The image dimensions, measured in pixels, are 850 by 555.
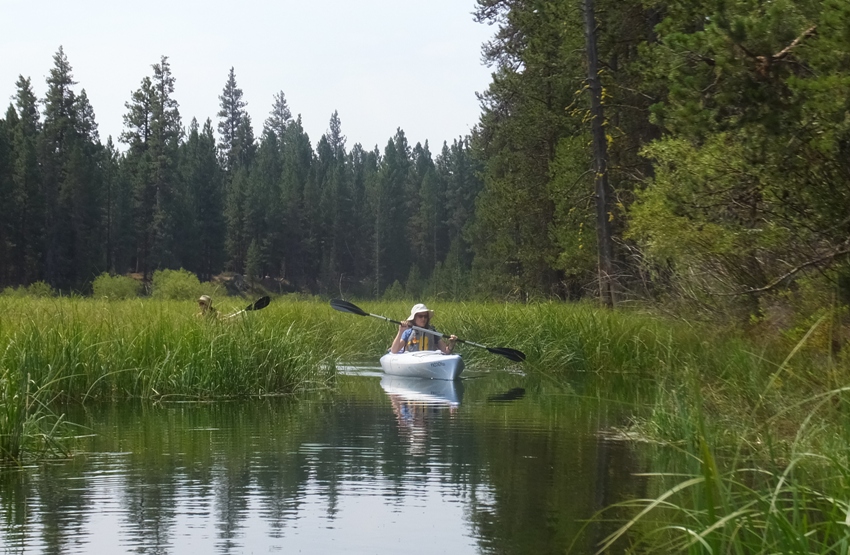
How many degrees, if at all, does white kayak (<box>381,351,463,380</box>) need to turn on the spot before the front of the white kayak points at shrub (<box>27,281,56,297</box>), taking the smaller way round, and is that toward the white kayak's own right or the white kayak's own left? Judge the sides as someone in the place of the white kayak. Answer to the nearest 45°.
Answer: approximately 180°

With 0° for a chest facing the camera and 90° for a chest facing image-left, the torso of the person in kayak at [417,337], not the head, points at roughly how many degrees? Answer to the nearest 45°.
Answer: approximately 315°

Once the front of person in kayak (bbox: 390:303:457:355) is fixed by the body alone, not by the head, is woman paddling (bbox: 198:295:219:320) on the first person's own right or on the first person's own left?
on the first person's own right

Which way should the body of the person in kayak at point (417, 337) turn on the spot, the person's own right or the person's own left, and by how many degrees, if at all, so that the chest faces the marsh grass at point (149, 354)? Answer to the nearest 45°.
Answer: approximately 90° to the person's own right

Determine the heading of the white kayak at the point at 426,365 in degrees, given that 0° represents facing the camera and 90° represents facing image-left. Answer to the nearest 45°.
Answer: approximately 315°

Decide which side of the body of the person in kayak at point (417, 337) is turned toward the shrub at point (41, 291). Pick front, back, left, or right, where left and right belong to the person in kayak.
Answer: back

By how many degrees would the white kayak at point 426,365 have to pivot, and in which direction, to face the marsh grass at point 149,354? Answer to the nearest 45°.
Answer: approximately 90° to its right
